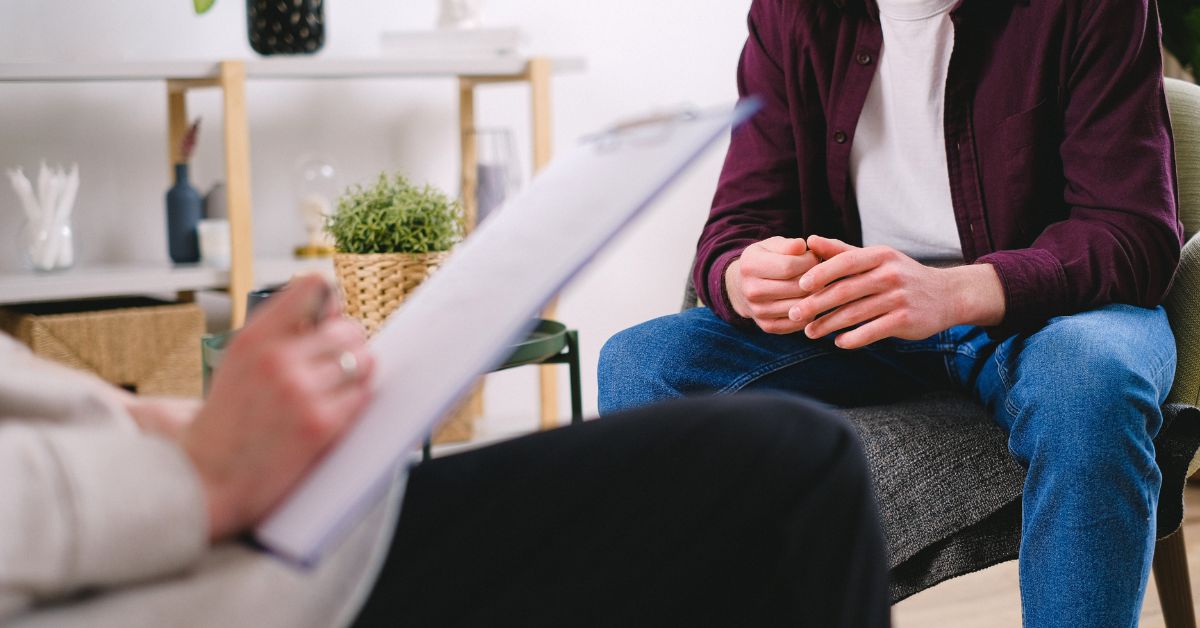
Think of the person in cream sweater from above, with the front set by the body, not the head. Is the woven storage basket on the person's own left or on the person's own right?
on the person's own left

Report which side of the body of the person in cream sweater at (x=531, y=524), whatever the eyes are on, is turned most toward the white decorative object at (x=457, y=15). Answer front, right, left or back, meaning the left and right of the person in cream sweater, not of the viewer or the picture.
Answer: left

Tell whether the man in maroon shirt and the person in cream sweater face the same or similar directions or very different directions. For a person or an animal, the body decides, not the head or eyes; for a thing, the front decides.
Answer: very different directions

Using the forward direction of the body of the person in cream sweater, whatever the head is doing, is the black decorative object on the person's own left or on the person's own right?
on the person's own left

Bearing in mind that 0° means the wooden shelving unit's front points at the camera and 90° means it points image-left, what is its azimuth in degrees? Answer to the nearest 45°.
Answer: approximately 0°

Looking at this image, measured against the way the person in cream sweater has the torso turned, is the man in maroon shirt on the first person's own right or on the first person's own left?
on the first person's own left

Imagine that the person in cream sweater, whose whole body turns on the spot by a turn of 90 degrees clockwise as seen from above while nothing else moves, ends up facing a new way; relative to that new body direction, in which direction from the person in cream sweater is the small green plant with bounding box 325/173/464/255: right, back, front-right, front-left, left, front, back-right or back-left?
back

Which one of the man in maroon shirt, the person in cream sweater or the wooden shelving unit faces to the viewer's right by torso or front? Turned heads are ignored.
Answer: the person in cream sweater

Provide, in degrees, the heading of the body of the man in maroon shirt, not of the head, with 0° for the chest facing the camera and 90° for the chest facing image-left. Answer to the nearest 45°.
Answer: approximately 45°

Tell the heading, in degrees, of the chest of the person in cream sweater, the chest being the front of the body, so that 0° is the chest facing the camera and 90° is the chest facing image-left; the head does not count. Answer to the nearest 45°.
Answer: approximately 270°
